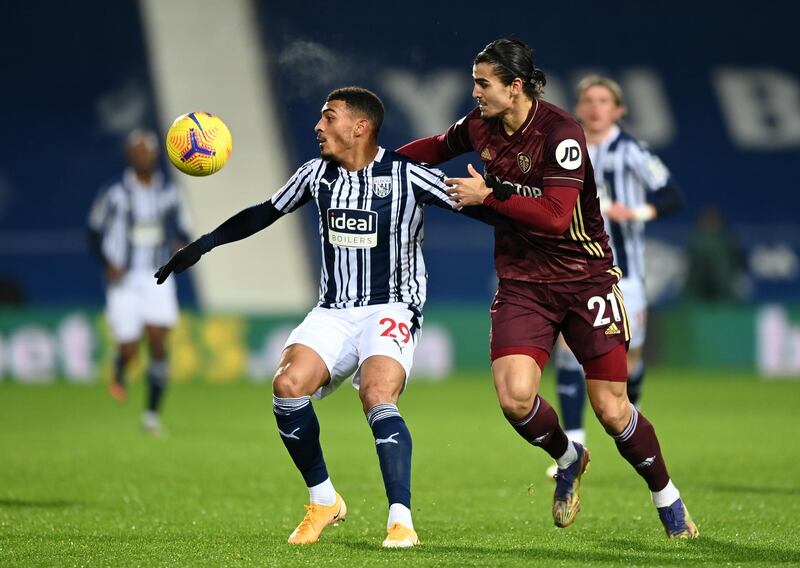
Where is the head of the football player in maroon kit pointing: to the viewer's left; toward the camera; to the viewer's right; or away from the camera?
to the viewer's left

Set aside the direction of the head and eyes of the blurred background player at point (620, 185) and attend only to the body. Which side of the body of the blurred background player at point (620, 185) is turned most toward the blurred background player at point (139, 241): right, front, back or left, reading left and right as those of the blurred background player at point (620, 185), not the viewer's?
right

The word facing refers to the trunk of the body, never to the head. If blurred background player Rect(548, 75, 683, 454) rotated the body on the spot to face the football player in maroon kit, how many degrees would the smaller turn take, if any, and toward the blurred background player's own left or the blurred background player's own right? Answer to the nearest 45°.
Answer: approximately 45° to the blurred background player's own left

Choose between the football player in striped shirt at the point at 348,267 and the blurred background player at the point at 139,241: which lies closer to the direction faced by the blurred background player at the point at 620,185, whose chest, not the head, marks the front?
the football player in striped shirt

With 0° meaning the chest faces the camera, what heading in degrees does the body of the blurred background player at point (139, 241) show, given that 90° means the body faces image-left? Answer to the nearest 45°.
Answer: approximately 0°

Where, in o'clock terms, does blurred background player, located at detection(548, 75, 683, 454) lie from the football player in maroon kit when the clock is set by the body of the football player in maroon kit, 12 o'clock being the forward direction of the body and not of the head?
The blurred background player is roughly at 5 o'clock from the football player in maroon kit.

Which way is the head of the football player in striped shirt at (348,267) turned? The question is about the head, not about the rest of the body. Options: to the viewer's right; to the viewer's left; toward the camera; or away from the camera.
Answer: to the viewer's left

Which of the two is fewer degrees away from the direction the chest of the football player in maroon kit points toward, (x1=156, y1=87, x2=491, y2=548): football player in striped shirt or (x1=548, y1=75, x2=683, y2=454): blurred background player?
the football player in striped shirt

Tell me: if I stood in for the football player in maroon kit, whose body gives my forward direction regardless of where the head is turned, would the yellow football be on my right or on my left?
on my right

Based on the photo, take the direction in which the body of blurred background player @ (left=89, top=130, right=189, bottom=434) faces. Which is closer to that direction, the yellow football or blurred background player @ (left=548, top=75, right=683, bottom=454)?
the yellow football
